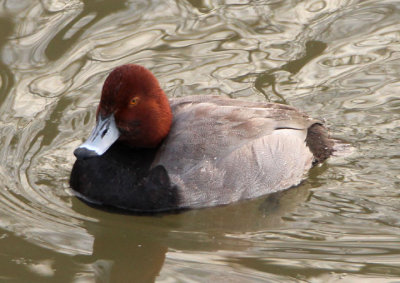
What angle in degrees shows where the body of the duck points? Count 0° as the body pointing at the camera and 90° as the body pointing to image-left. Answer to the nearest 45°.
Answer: approximately 45°
